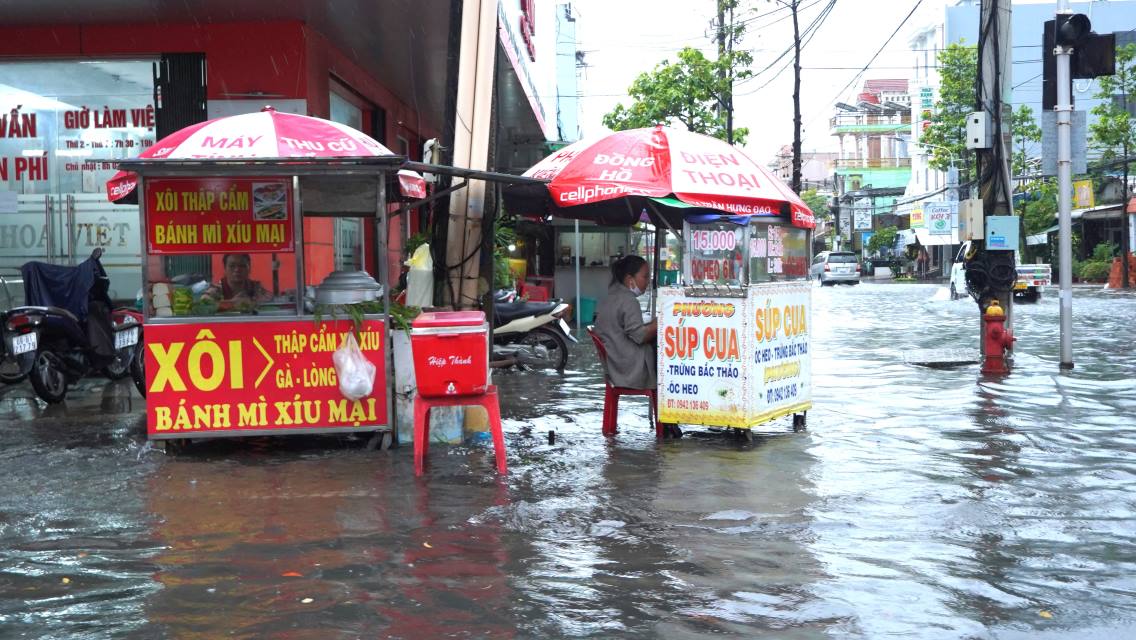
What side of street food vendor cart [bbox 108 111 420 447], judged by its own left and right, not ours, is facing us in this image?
front

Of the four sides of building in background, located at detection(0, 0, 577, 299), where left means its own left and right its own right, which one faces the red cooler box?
front

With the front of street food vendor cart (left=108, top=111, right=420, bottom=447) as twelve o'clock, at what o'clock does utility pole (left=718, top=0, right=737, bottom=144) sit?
The utility pole is roughly at 7 o'clock from the street food vendor cart.

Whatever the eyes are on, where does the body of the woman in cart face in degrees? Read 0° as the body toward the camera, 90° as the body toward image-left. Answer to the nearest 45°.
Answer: approximately 0°

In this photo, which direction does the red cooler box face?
toward the camera

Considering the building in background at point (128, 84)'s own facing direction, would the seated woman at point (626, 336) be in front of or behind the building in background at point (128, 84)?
in front

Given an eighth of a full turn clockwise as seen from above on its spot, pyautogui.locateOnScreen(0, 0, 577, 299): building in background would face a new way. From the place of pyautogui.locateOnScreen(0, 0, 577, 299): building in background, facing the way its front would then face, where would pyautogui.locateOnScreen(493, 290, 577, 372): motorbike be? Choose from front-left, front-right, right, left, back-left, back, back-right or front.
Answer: back-left

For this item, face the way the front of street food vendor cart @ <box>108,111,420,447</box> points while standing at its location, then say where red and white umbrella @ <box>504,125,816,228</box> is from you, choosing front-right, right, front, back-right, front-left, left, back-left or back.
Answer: left

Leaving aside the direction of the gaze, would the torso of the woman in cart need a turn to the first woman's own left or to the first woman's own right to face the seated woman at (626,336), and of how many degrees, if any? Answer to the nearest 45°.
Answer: approximately 90° to the first woman's own left

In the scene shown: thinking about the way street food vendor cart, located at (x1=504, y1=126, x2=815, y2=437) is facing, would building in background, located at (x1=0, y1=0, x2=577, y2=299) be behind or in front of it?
behind
